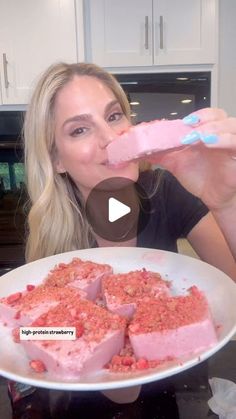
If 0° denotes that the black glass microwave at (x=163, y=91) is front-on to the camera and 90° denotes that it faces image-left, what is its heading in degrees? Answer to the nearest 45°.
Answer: approximately 0°

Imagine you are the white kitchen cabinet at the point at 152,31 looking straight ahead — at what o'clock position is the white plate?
The white plate is roughly at 12 o'clock from the white kitchen cabinet.

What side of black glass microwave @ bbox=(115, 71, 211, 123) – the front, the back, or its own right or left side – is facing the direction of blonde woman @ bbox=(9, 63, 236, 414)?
front

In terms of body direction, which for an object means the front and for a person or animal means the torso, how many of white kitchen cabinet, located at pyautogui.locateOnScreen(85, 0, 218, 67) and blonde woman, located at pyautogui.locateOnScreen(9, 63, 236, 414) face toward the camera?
2

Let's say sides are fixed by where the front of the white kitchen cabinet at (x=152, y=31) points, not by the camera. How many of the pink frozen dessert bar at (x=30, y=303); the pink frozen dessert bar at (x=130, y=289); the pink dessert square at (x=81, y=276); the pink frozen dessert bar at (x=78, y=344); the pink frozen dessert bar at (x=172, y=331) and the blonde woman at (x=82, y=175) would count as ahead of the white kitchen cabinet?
6

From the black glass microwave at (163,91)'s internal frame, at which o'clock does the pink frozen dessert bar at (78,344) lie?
The pink frozen dessert bar is roughly at 12 o'clock from the black glass microwave.

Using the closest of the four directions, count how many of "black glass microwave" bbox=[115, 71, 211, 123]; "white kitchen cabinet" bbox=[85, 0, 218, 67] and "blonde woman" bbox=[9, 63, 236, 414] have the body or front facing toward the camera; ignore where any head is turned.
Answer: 3

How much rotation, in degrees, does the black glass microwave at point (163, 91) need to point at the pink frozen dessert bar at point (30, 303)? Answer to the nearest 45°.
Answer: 0° — it already faces it
